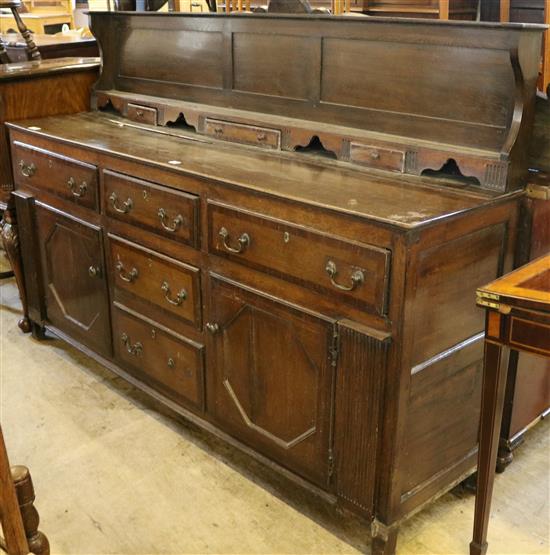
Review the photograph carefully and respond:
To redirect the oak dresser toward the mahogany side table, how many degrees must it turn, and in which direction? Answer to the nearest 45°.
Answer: approximately 90° to its left

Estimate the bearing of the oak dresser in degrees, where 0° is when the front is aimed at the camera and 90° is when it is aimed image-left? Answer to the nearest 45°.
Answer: approximately 45°
